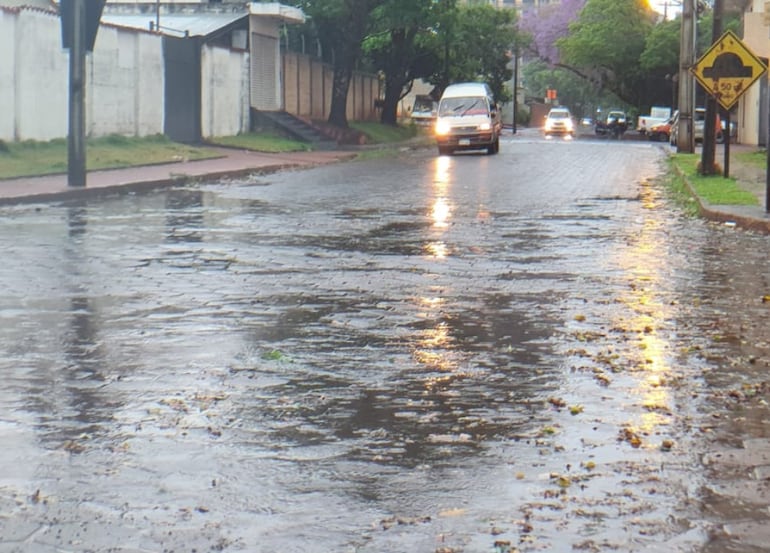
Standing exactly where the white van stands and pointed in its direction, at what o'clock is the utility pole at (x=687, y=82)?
The utility pole is roughly at 9 o'clock from the white van.

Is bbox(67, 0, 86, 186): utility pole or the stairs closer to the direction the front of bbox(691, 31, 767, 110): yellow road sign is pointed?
the utility pole

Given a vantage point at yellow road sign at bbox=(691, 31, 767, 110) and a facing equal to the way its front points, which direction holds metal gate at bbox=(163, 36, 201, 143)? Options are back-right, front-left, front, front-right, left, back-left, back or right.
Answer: back-right

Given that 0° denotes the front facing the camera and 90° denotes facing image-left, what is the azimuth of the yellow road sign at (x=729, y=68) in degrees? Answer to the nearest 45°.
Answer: approximately 0°

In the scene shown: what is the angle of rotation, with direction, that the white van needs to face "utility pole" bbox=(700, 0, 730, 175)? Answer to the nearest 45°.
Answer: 0° — it already faces it

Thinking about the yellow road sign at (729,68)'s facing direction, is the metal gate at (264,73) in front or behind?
behind

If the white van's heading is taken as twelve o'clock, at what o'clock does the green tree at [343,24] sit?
The green tree is roughly at 5 o'clock from the white van.

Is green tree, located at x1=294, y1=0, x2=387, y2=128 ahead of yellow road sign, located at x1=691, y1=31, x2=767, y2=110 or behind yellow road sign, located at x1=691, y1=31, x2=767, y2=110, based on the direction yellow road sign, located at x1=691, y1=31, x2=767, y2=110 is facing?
behind
